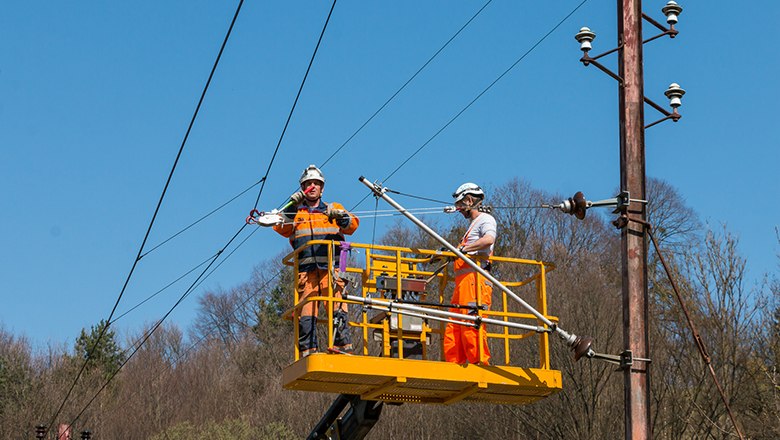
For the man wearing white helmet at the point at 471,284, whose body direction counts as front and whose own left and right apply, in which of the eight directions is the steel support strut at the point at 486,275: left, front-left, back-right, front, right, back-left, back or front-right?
left

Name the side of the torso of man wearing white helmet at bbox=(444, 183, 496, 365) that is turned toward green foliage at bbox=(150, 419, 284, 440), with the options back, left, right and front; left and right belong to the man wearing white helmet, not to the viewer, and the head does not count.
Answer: right

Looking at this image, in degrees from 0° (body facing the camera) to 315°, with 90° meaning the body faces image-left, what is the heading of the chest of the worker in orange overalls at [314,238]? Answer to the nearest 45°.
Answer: approximately 0°

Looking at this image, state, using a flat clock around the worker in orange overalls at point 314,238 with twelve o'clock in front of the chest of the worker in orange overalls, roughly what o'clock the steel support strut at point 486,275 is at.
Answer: The steel support strut is roughly at 10 o'clock from the worker in orange overalls.

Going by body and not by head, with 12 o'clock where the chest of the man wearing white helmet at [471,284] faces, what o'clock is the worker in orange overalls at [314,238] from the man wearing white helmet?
The worker in orange overalls is roughly at 12 o'clock from the man wearing white helmet.

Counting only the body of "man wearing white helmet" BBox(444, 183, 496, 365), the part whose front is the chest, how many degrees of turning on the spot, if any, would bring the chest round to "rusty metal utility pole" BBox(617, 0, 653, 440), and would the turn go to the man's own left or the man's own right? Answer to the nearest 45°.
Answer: approximately 135° to the man's own left

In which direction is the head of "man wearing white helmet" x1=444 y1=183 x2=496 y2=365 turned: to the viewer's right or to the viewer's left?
to the viewer's left

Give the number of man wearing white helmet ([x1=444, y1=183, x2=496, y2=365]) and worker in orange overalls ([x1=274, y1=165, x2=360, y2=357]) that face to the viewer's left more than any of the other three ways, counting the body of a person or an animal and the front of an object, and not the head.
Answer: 1

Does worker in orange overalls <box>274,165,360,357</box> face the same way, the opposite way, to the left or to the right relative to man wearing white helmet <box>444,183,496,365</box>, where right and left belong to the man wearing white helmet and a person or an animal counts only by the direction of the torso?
to the left

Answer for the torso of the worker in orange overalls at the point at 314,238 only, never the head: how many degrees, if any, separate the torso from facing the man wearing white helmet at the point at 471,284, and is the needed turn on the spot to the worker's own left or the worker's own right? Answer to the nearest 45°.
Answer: approximately 90° to the worker's own left

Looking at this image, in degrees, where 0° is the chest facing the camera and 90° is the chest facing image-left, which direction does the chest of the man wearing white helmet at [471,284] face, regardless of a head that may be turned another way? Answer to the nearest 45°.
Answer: approximately 90°
